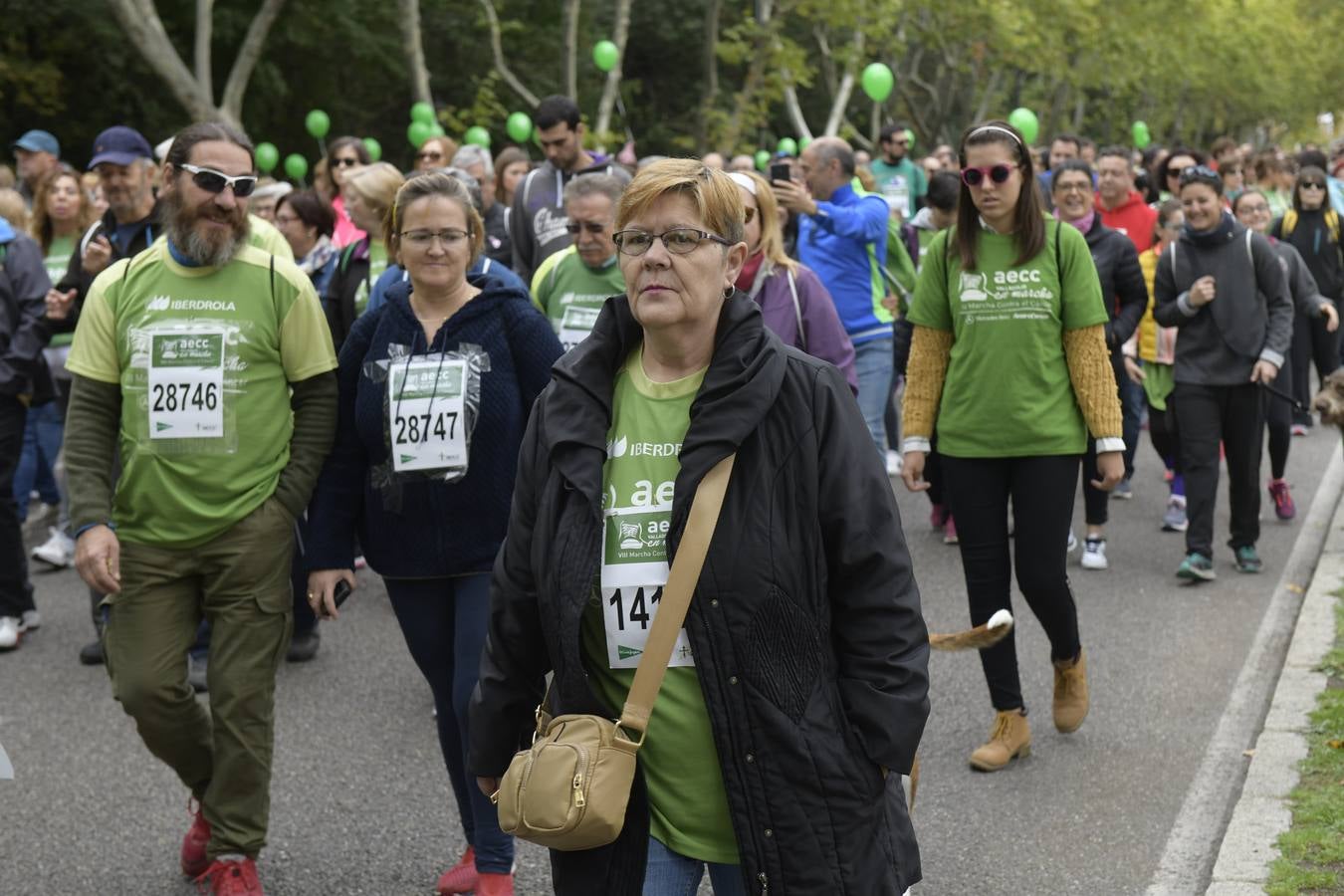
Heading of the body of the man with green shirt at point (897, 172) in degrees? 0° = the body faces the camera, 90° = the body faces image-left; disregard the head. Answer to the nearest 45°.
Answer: approximately 0°

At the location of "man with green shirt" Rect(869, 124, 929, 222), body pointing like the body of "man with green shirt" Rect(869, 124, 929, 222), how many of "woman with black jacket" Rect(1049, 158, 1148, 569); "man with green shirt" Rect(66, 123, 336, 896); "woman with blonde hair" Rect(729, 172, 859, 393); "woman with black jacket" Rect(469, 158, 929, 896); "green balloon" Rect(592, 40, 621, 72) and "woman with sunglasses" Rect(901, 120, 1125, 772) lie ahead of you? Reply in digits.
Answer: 5

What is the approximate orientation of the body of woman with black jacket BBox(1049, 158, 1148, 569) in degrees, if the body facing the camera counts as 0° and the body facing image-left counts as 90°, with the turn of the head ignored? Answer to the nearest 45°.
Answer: approximately 0°

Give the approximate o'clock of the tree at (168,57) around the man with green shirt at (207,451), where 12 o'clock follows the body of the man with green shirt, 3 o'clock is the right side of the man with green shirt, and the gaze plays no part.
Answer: The tree is roughly at 6 o'clock from the man with green shirt.

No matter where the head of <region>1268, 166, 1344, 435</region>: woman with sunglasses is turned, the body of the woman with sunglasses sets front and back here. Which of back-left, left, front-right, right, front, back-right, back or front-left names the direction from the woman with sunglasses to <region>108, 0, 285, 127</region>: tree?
right

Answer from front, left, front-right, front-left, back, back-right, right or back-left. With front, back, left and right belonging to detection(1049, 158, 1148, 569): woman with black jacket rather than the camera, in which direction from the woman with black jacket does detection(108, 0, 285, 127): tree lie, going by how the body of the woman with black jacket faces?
back-right

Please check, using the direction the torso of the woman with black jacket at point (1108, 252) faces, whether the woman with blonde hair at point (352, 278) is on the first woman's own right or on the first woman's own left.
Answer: on the first woman's own right

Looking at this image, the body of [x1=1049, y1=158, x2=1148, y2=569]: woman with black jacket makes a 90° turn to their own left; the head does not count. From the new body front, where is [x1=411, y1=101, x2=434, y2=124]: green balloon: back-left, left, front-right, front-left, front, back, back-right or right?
back-left

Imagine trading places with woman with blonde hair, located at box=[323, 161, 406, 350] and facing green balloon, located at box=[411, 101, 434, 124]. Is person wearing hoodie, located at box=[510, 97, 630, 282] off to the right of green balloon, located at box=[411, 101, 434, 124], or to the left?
right
